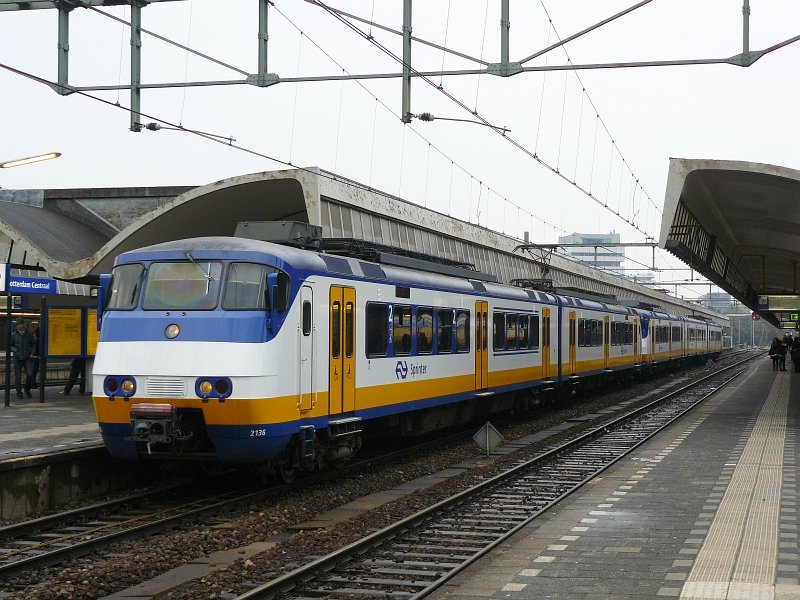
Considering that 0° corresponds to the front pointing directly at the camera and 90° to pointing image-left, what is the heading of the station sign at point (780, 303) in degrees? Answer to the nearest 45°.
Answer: approximately 0°

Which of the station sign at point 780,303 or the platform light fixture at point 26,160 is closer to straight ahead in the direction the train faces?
the platform light fixture

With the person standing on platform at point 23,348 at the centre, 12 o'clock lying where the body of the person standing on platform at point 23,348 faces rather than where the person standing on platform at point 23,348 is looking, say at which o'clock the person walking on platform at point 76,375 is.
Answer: the person walking on platform at point 76,375 is roughly at 8 o'clock from the person standing on platform at point 23,348.

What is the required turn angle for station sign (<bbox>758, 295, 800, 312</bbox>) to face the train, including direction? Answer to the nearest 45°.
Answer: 0° — it already faces it

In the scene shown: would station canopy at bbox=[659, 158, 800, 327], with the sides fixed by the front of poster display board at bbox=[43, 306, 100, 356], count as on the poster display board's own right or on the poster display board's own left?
on the poster display board's own left

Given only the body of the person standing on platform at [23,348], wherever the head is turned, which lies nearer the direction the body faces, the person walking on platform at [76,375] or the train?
the train

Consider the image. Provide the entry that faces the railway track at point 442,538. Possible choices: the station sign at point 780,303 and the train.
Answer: the station sign
